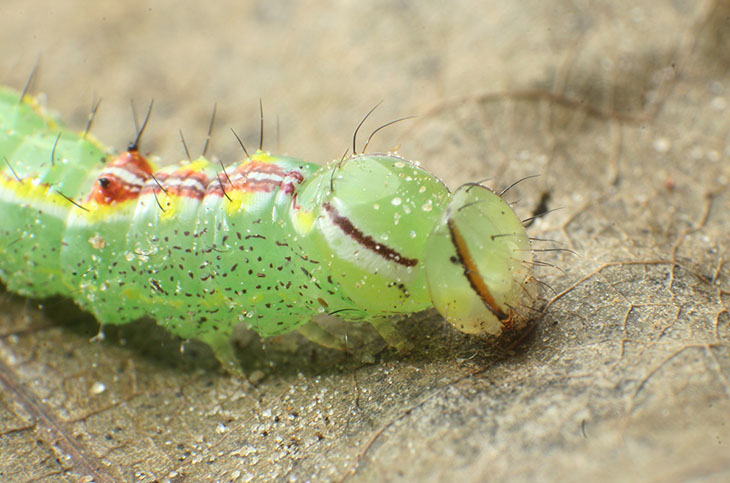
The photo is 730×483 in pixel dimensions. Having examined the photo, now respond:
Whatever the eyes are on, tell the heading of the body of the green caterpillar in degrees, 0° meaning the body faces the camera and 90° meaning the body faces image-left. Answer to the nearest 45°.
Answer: approximately 270°
